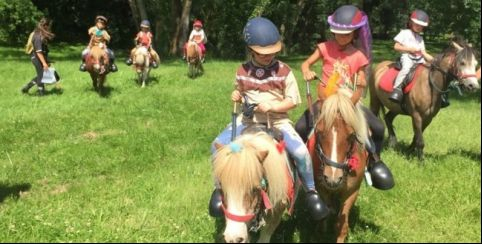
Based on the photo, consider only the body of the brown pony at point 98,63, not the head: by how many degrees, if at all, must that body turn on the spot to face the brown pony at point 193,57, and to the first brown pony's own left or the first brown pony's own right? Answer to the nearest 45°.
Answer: approximately 135° to the first brown pony's own left

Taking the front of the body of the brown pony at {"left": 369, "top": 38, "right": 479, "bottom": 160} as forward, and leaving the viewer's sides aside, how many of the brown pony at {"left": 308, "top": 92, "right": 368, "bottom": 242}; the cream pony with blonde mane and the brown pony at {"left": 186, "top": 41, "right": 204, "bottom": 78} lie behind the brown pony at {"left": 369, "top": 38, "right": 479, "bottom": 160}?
1

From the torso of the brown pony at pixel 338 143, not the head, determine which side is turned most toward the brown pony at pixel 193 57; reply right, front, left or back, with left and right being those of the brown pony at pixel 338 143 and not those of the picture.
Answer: back

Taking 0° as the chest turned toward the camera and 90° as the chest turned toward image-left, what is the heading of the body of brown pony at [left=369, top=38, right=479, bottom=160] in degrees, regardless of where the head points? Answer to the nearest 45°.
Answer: approximately 315°

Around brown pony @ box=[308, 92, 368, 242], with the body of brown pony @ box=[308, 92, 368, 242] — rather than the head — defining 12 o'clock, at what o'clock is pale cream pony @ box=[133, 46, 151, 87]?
pale cream pony @ box=[133, 46, 151, 87] is roughly at 5 o'clock from brown pony @ box=[308, 92, 368, 242].

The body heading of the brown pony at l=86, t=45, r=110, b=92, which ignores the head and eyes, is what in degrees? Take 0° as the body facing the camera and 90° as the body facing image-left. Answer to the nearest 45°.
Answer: approximately 0°

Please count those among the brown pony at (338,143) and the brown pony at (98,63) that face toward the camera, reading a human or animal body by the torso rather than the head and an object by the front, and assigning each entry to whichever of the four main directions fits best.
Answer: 2

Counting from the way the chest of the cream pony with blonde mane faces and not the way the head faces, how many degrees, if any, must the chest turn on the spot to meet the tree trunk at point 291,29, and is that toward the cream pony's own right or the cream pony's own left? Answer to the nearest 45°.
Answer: approximately 135° to the cream pony's own right

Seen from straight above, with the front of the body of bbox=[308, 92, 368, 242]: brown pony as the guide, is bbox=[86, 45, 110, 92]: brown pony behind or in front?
behind

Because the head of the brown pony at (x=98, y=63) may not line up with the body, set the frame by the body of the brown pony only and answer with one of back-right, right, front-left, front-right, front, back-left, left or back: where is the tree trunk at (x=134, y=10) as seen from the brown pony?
back
